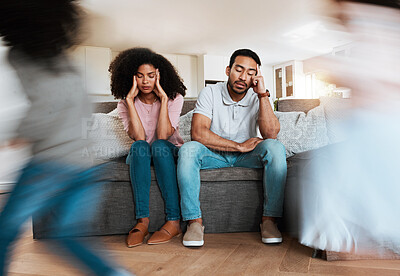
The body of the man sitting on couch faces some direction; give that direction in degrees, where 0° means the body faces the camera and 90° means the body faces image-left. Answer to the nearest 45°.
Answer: approximately 0°

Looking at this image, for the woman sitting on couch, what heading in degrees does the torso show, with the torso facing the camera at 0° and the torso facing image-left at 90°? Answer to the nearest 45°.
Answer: approximately 0°

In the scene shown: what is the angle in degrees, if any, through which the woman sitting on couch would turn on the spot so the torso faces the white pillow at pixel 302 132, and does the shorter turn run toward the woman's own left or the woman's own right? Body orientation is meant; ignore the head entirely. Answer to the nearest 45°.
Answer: approximately 90° to the woman's own left
